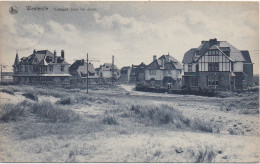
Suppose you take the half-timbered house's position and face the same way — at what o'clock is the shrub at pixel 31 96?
The shrub is roughly at 2 o'clock from the half-timbered house.

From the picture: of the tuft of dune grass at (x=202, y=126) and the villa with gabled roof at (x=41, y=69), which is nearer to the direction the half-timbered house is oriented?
the tuft of dune grass

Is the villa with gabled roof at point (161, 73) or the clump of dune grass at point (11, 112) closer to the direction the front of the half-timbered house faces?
the clump of dune grass

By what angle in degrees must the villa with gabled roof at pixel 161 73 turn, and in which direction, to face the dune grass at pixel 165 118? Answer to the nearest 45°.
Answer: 0° — it already faces it

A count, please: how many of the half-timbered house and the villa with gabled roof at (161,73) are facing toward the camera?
2

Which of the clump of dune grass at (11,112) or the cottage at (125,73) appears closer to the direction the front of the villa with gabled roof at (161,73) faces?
the clump of dune grass

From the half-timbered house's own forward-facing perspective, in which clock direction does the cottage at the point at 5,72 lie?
The cottage is roughly at 2 o'clock from the half-timbered house.

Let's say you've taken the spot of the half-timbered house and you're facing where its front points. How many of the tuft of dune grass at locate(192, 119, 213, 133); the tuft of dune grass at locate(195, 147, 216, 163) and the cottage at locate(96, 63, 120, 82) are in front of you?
2

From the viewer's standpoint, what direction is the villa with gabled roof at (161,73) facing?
toward the camera

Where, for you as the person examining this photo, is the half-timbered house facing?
facing the viewer

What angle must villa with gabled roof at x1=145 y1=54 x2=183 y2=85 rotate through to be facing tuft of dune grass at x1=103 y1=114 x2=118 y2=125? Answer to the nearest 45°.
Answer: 0° — it already faces it

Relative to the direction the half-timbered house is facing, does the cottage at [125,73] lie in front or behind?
behind

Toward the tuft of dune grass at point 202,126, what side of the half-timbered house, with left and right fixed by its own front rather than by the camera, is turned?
front
